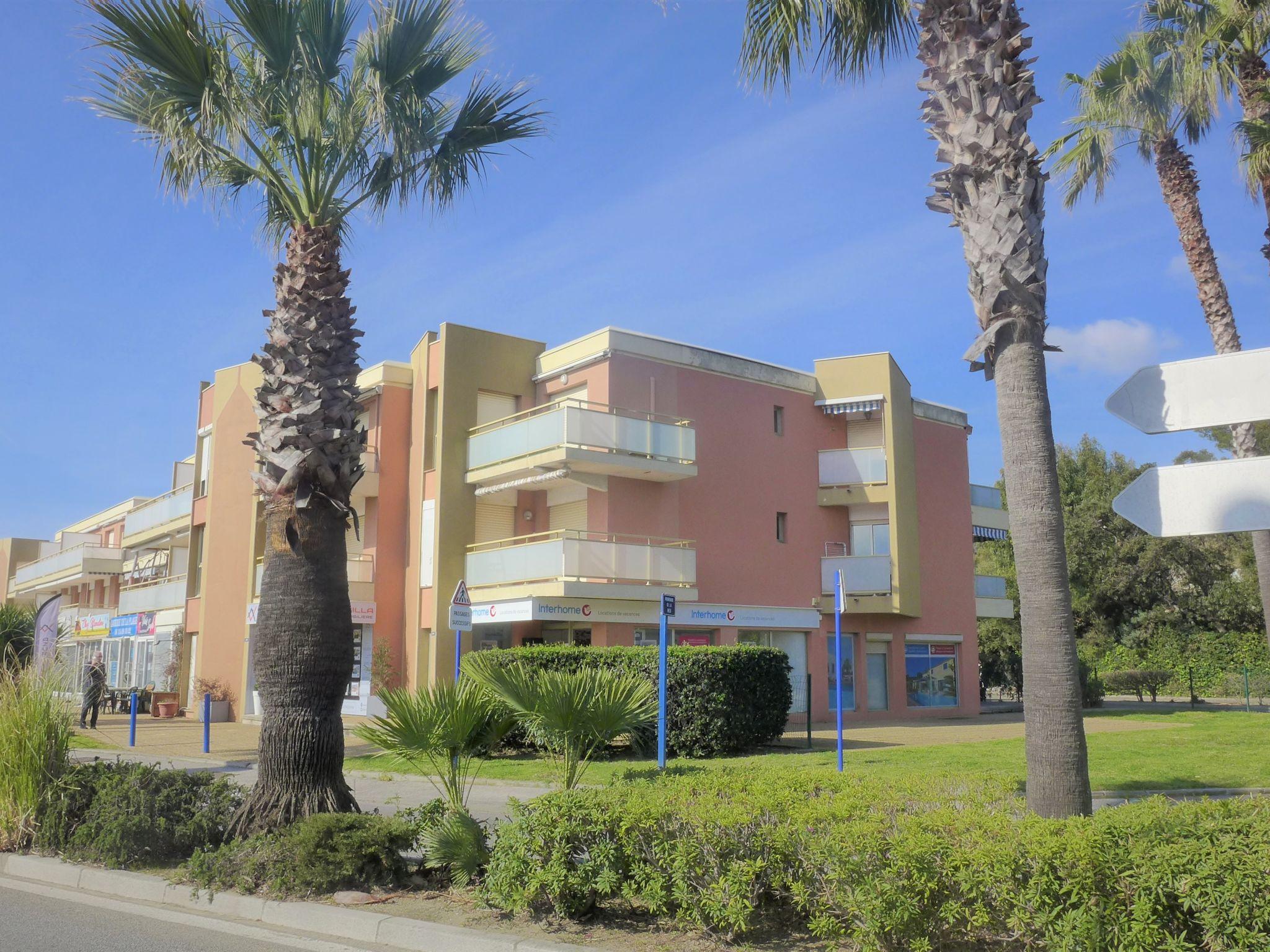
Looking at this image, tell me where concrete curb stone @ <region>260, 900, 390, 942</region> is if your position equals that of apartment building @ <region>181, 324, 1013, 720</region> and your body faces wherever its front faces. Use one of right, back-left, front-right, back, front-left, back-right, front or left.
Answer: front-left

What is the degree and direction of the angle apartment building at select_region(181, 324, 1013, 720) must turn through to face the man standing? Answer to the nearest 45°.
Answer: approximately 45° to its right

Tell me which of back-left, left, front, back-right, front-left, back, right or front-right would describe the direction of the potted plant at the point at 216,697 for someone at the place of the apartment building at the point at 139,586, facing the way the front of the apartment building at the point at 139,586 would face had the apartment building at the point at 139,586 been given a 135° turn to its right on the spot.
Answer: back

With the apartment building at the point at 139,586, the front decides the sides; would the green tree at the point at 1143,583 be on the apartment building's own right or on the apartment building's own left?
on the apartment building's own left

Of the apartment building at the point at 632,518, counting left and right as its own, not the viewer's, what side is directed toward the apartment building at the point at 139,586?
right

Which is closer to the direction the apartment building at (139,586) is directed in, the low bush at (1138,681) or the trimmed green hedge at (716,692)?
the trimmed green hedge

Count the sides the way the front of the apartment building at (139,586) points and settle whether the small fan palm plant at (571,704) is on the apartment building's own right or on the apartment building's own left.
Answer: on the apartment building's own left

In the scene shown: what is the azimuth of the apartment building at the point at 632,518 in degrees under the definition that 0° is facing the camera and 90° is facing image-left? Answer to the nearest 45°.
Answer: approximately 45°

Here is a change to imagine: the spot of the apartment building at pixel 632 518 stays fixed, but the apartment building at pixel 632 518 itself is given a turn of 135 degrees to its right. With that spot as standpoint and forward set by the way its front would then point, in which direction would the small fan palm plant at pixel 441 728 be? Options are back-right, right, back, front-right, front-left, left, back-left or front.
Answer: back
